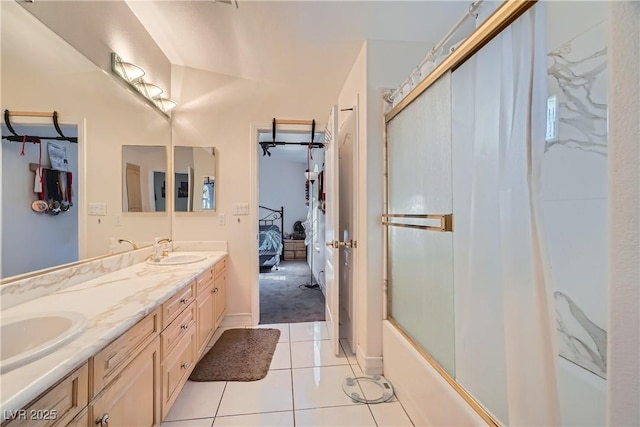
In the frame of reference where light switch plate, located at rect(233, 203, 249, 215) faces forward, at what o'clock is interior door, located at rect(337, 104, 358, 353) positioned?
The interior door is roughly at 10 o'clock from the light switch plate.

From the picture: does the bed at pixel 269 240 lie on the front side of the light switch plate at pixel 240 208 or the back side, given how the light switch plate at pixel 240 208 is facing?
on the back side

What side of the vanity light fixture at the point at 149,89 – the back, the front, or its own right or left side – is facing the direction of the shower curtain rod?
front

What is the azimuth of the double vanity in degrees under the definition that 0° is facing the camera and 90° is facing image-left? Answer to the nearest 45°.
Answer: approximately 315°

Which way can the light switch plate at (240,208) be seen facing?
toward the camera

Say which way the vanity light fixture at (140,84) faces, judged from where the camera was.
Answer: facing the viewer and to the right of the viewer
